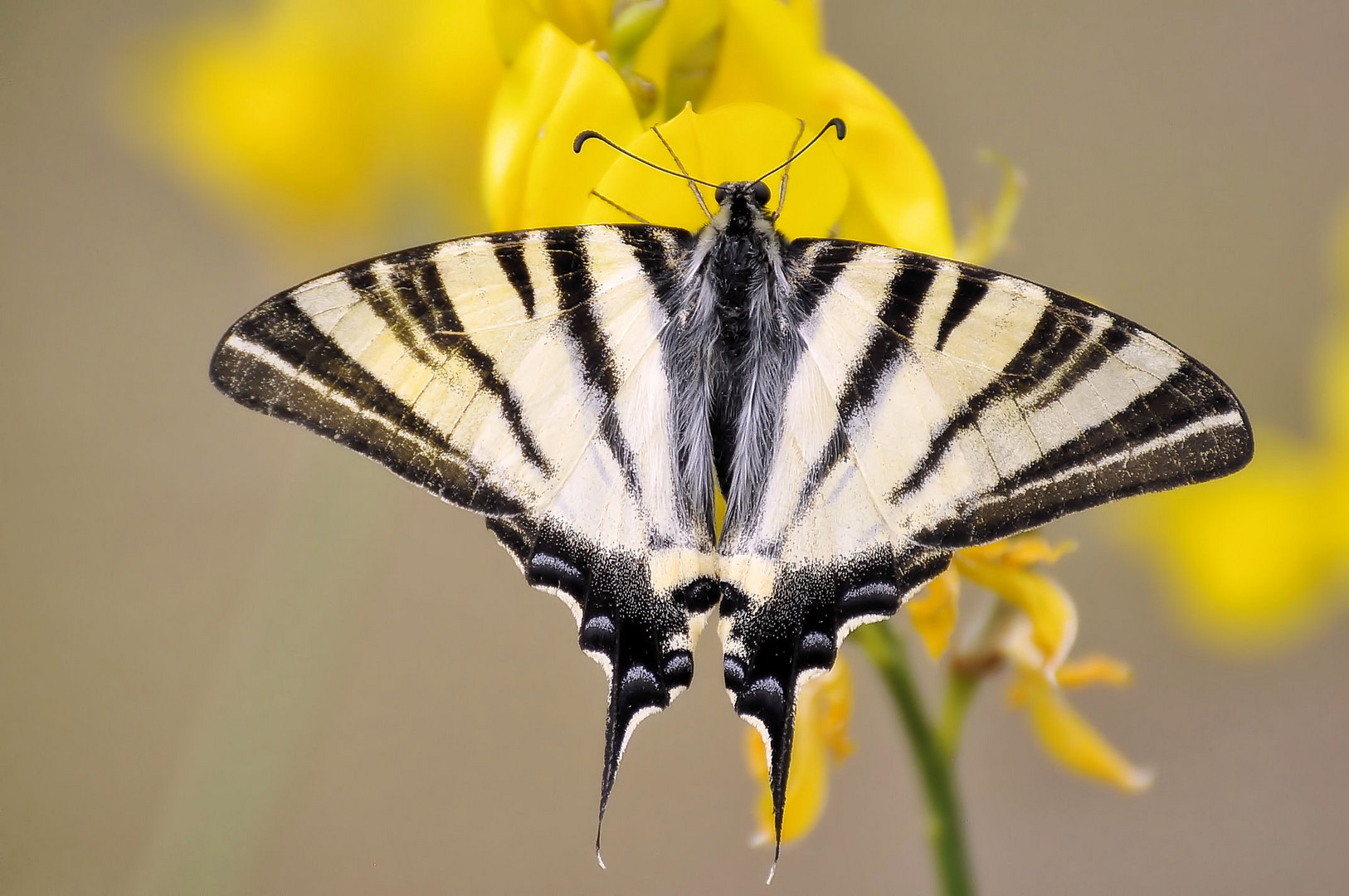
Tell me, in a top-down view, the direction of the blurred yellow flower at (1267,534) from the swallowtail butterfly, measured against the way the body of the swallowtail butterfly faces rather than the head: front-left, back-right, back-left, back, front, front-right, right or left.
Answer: front-right

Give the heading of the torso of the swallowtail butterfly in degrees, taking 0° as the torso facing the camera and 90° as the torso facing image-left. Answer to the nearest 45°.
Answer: approximately 180°
